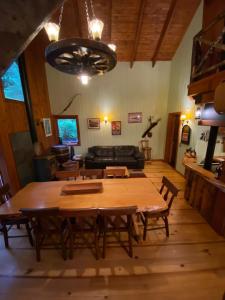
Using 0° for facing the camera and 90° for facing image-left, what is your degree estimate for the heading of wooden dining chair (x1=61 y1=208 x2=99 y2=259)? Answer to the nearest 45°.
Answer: approximately 180°

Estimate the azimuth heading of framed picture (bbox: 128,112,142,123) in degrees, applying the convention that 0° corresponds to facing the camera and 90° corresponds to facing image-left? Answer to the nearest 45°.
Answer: approximately 0°

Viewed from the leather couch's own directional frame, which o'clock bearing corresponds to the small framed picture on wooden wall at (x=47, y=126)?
The small framed picture on wooden wall is roughly at 3 o'clock from the leather couch.

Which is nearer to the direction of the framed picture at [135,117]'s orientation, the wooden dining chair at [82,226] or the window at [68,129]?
the wooden dining chair

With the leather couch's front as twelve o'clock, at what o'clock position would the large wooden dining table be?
The large wooden dining table is roughly at 12 o'clock from the leather couch.

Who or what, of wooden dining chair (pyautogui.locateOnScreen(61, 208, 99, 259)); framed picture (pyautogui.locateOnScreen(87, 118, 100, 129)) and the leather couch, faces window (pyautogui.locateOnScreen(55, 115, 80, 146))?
the wooden dining chair

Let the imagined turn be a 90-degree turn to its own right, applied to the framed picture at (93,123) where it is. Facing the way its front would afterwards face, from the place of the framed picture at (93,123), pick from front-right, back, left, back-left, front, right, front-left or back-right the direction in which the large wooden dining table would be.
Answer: left

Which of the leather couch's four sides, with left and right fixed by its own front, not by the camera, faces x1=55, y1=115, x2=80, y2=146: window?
right

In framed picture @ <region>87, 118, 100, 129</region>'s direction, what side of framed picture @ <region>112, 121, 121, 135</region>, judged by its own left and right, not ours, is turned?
right

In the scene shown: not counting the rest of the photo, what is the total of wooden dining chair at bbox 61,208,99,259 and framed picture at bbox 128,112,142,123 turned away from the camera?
1

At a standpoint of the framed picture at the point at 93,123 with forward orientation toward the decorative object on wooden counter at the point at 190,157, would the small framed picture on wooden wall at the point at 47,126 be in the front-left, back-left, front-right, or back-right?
back-right
